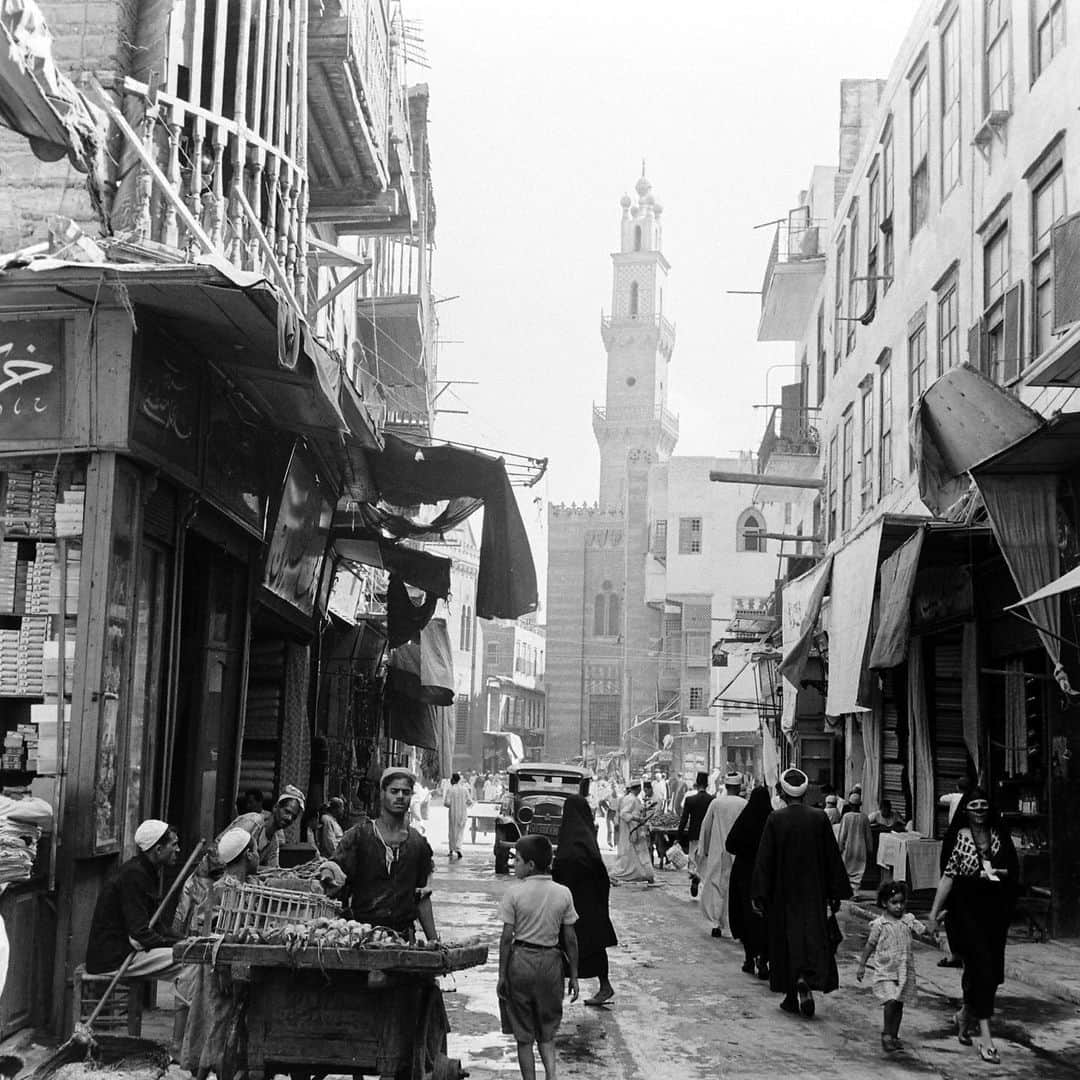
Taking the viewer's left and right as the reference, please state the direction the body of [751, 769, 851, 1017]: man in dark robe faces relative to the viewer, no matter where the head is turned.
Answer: facing away from the viewer

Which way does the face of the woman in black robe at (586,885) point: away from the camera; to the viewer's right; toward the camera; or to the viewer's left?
away from the camera

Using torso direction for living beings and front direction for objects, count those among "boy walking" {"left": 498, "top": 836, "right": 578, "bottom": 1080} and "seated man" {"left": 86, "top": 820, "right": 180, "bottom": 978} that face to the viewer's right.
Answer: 1

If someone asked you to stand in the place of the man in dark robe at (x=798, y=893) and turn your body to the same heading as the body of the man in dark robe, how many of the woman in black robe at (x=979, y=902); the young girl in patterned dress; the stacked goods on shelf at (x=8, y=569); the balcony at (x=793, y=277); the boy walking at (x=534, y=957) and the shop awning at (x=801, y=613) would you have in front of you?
2

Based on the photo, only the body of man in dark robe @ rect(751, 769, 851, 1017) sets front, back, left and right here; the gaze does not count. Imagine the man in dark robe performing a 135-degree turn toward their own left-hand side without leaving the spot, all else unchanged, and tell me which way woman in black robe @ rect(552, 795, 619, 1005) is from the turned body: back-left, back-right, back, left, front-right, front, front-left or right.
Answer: front-right

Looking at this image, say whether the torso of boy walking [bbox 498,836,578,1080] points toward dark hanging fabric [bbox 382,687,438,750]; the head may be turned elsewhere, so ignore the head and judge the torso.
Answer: yes

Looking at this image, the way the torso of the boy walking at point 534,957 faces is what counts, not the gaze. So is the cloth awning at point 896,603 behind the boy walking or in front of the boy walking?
in front

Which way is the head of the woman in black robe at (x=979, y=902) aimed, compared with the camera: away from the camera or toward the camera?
toward the camera

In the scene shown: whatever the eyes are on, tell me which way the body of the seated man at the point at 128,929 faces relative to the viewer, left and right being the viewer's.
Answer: facing to the right of the viewer

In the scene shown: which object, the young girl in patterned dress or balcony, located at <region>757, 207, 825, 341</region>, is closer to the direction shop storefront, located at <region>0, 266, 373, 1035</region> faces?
the young girl in patterned dress

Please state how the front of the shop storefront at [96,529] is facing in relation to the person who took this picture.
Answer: facing the viewer and to the right of the viewer

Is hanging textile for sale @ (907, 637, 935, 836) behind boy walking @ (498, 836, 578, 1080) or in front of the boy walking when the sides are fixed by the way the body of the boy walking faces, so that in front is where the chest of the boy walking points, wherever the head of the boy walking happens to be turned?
in front

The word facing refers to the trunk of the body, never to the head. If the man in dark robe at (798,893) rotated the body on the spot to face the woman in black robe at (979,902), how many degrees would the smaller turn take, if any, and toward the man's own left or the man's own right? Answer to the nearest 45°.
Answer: approximately 135° to the man's own right

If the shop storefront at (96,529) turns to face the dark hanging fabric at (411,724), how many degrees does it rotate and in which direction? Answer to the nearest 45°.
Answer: approximately 135° to its left

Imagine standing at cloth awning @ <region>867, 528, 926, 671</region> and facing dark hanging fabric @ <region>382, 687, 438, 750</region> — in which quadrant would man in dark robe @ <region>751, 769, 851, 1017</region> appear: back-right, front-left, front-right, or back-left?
back-left

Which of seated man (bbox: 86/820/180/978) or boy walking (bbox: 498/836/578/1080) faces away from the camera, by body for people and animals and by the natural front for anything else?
the boy walking

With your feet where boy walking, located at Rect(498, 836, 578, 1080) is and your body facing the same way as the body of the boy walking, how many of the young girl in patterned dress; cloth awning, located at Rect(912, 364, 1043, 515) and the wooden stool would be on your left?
1
